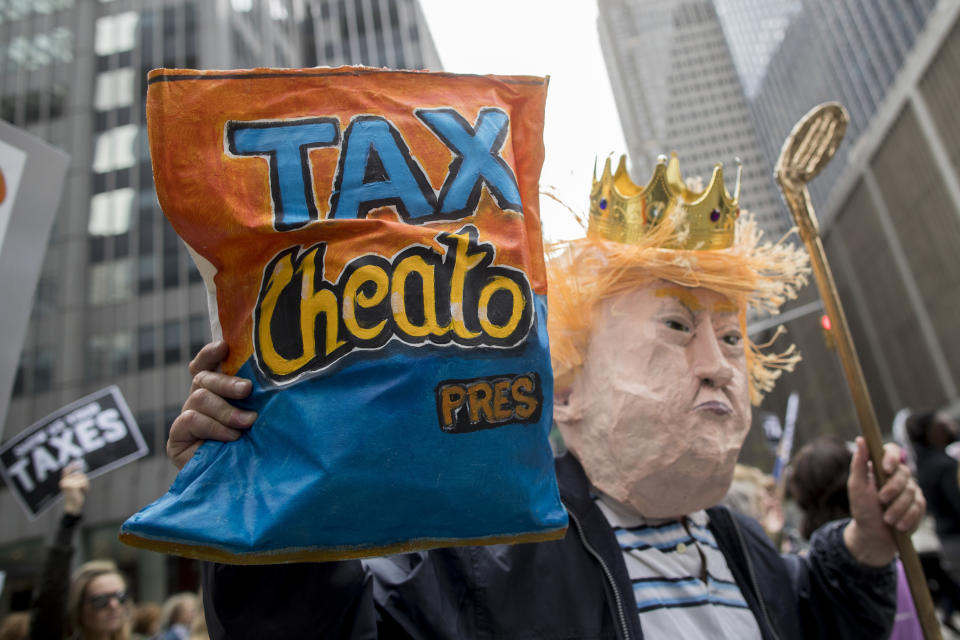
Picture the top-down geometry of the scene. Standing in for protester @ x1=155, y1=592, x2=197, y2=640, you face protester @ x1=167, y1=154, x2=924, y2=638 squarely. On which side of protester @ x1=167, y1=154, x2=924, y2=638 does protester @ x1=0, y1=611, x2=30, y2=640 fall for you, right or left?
right

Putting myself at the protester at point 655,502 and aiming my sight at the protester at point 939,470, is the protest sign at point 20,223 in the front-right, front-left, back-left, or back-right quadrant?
back-left

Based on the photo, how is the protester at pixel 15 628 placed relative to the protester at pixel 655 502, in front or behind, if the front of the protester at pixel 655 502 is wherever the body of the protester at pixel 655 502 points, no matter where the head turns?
behind

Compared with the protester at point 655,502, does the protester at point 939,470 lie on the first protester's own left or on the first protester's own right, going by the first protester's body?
on the first protester's own left

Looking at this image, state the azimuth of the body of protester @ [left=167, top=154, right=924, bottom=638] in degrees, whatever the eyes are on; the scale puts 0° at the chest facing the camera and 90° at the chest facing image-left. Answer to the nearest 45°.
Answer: approximately 315°

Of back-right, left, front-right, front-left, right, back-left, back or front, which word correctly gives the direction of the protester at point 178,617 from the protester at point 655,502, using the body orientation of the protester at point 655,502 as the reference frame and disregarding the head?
back

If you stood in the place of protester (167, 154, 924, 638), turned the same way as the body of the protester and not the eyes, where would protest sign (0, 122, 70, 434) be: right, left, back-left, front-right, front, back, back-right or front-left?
back-right
